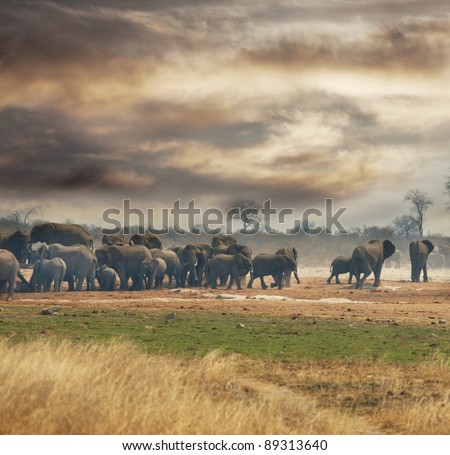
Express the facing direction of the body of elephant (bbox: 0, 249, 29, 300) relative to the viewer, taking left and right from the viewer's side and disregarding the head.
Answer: facing to the left of the viewer
